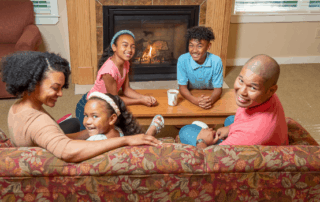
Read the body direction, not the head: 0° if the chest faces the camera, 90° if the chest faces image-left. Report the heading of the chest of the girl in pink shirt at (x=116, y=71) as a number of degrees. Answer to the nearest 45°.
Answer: approximately 315°

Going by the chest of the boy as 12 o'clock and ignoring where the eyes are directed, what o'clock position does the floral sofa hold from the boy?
The floral sofa is roughly at 12 o'clock from the boy.

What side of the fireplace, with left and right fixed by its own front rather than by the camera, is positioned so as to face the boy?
front

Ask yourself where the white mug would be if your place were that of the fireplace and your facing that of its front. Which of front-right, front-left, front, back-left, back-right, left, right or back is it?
front

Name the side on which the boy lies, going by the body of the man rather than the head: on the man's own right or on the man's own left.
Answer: on the man's own right

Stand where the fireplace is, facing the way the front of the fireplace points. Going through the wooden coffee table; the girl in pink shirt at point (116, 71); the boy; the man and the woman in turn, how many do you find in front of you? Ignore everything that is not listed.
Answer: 5

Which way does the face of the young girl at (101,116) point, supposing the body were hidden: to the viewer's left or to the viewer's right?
to the viewer's left

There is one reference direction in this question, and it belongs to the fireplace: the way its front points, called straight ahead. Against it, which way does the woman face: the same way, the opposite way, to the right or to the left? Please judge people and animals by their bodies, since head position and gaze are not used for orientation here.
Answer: to the left

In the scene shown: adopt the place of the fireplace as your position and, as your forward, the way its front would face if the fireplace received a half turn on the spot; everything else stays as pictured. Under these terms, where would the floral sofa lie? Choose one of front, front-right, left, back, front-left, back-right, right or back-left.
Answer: back

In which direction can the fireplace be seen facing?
toward the camera

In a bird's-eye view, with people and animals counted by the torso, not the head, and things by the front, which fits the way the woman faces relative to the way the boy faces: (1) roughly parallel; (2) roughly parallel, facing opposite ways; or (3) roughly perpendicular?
roughly perpendicular
